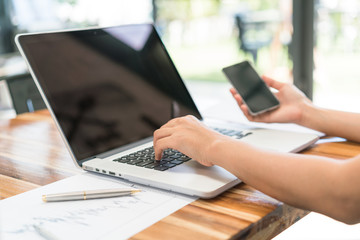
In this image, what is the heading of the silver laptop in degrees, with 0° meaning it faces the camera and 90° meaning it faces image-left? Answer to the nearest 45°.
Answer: approximately 315°
